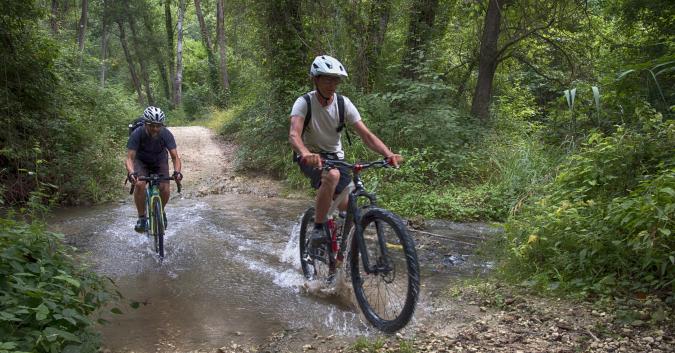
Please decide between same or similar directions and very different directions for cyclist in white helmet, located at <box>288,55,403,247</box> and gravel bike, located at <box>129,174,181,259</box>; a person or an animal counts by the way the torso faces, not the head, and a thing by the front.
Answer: same or similar directions

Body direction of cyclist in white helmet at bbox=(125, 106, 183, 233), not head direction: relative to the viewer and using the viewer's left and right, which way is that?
facing the viewer

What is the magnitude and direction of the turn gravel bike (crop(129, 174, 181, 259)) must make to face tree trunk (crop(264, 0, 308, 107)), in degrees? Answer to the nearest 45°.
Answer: approximately 135° to its left

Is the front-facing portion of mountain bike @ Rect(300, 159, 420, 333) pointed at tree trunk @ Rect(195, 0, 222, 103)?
no

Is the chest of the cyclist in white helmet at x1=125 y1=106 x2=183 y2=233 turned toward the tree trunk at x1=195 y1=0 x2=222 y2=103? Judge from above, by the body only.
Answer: no

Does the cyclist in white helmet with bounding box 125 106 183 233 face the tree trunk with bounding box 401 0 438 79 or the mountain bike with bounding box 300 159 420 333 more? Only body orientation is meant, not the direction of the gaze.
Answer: the mountain bike

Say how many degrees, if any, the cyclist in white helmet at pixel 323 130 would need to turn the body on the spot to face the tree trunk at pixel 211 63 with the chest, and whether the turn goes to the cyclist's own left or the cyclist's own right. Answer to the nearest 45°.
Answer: approximately 135° to the cyclist's own left

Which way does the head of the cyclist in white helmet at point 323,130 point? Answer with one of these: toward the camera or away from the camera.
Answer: toward the camera

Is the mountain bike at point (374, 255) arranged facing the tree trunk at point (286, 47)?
no

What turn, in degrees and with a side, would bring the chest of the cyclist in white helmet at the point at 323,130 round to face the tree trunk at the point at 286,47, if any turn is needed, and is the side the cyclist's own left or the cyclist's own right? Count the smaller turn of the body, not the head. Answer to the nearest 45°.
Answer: approximately 135° to the cyclist's own left

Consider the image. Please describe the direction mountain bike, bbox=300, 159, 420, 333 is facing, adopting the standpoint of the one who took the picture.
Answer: facing the viewer and to the right of the viewer

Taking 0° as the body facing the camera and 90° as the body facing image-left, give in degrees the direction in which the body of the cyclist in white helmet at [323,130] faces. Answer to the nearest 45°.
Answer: approximately 315°

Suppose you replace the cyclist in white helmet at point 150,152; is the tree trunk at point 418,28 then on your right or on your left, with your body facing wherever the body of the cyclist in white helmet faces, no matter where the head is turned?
on your left

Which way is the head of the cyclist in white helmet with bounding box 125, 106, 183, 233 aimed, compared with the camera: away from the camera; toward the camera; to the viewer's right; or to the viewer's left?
toward the camera
